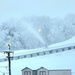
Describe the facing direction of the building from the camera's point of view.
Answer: facing the viewer
